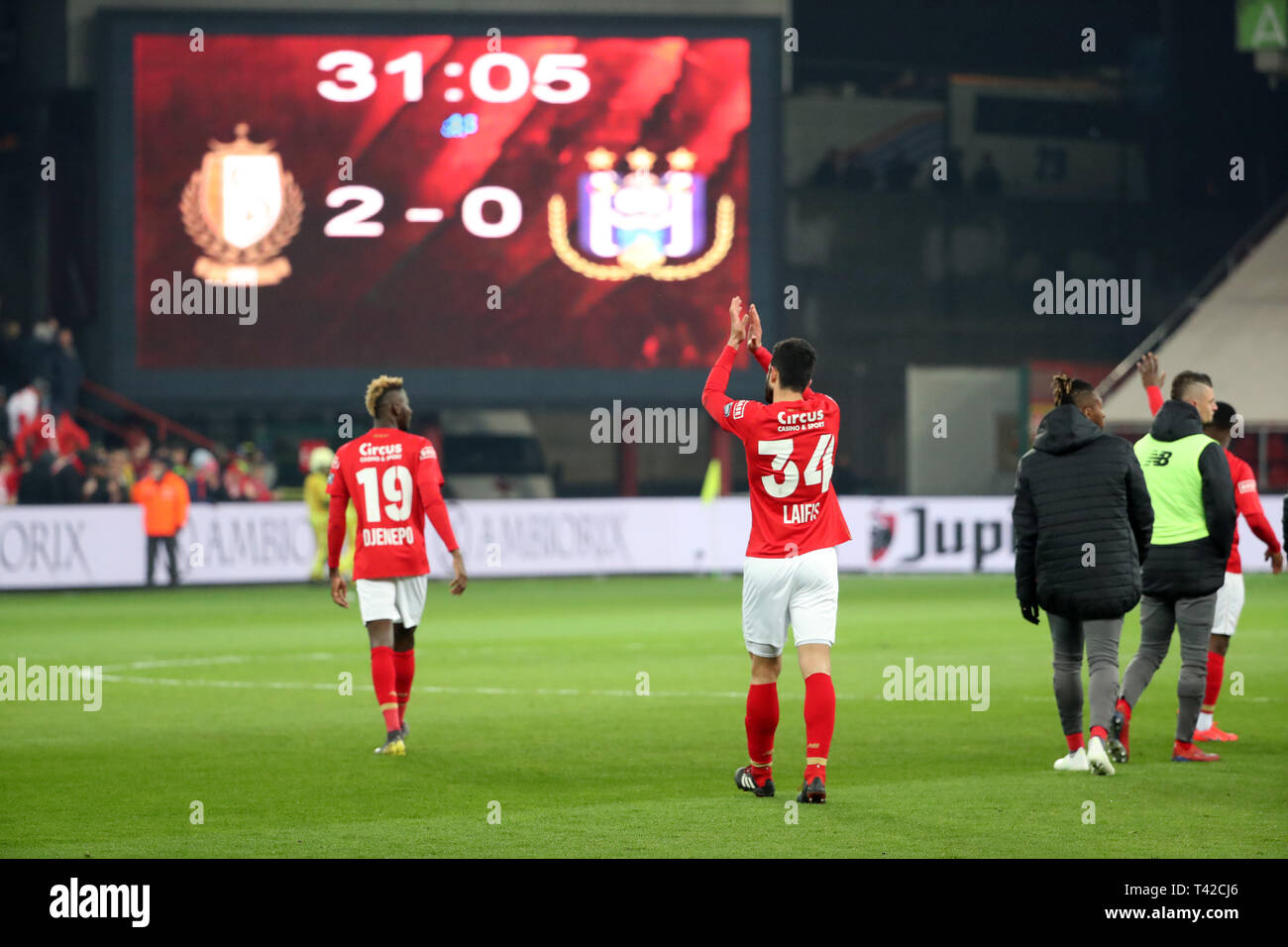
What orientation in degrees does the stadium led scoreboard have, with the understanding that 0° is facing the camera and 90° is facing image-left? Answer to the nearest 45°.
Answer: approximately 0°

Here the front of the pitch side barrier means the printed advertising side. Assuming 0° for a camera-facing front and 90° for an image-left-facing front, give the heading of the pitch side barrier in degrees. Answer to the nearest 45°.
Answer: approximately 0°

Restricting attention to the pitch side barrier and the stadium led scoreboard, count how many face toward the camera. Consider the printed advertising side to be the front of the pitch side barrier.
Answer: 2
